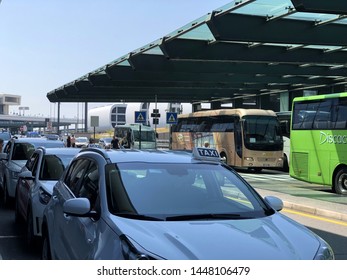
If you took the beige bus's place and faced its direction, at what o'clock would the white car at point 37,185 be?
The white car is roughly at 2 o'clock from the beige bus.

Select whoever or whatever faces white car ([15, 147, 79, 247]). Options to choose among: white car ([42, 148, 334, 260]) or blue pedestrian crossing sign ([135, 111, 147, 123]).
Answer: the blue pedestrian crossing sign

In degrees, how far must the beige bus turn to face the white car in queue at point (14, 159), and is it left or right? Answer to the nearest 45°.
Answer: approximately 90° to its right

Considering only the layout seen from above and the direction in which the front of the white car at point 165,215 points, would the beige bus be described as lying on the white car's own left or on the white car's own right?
on the white car's own left

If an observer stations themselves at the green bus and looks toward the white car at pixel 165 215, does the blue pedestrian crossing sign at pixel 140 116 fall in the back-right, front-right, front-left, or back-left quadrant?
back-right

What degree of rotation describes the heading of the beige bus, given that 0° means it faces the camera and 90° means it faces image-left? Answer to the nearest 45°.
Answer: approximately 315°

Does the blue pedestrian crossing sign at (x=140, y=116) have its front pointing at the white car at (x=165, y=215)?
yes

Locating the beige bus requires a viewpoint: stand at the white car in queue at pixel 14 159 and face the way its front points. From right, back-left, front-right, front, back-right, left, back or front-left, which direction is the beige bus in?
left
